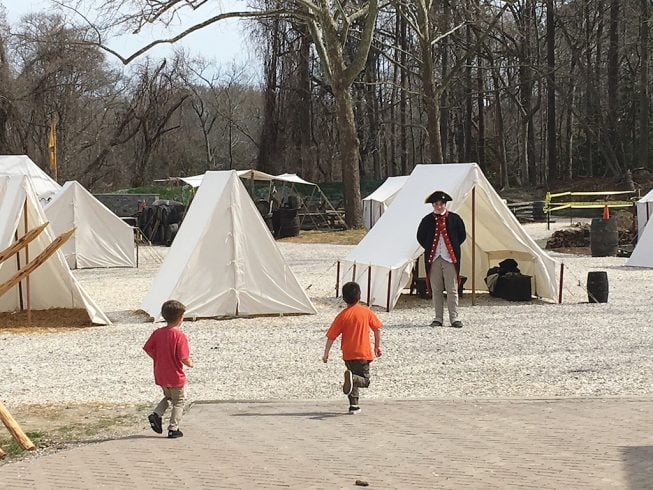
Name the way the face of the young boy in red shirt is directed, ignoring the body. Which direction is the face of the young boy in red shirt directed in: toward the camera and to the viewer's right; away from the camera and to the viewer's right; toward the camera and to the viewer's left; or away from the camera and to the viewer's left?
away from the camera and to the viewer's right

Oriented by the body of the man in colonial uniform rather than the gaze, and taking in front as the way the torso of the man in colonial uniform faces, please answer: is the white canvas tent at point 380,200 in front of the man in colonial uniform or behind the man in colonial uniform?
behind

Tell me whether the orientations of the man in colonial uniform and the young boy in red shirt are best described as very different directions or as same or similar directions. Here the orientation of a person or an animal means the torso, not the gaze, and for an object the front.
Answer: very different directions

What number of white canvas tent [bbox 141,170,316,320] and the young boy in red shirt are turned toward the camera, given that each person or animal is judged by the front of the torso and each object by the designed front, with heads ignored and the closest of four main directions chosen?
1

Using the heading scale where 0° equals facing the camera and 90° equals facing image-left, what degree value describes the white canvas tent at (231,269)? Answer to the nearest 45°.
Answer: approximately 0°

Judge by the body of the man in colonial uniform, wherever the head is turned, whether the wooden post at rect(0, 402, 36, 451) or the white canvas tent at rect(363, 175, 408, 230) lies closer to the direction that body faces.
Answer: the wooden post

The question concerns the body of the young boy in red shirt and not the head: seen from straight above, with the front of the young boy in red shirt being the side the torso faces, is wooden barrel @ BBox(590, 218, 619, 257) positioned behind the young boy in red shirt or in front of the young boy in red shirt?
in front

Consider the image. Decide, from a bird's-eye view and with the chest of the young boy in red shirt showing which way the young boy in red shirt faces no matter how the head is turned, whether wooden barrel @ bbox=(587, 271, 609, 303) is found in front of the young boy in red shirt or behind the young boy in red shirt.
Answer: in front

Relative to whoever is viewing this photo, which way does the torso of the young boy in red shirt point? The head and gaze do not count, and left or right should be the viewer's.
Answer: facing away from the viewer and to the right of the viewer
